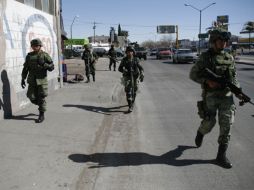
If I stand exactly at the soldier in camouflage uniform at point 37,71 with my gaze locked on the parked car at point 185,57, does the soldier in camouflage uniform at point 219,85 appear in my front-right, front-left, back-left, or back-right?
back-right

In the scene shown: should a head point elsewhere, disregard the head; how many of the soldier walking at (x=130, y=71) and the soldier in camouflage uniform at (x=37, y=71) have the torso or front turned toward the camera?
2

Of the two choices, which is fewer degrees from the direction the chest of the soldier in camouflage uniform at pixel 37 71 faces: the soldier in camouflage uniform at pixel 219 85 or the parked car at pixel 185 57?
the soldier in camouflage uniform

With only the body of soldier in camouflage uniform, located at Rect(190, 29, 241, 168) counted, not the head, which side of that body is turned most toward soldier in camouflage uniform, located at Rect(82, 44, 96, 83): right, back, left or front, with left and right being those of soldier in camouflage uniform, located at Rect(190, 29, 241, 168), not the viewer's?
back

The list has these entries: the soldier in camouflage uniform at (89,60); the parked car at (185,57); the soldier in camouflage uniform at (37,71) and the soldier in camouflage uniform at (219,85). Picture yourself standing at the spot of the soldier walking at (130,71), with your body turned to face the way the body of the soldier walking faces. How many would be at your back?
2

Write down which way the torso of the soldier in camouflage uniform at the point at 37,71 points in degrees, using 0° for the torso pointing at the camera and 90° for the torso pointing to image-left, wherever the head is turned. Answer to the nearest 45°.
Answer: approximately 0°

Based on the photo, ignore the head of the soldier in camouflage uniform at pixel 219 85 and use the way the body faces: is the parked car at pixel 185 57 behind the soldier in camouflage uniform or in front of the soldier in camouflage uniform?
behind

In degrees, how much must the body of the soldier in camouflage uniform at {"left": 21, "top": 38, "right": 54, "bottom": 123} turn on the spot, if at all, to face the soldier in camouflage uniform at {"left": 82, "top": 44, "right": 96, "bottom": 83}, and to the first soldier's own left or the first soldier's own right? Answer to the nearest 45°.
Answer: approximately 180°

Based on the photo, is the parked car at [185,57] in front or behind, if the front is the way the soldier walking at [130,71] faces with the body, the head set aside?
behind

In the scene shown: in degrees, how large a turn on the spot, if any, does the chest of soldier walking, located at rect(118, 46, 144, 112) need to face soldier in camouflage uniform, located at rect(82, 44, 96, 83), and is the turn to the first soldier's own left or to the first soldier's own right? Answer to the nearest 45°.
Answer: approximately 180°
